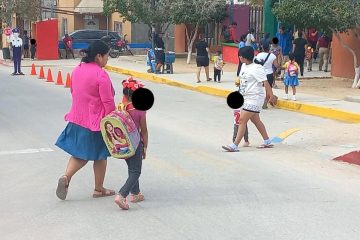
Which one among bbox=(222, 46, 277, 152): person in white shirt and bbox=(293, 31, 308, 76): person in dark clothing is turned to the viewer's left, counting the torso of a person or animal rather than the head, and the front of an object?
the person in white shirt

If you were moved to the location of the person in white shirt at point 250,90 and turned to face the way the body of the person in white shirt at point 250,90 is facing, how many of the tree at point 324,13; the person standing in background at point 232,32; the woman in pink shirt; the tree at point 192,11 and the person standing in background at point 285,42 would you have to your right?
4

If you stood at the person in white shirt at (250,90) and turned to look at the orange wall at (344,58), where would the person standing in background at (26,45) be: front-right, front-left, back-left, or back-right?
front-left

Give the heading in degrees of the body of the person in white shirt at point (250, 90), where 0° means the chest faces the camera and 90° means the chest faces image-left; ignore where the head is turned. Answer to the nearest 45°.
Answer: approximately 90°

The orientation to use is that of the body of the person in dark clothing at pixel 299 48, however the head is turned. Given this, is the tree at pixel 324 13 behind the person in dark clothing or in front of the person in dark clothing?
behind

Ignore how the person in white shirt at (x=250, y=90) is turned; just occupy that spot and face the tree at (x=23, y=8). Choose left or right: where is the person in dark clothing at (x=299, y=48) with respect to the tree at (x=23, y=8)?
right

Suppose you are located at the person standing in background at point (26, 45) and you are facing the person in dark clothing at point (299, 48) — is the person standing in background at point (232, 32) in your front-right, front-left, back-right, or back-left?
front-left

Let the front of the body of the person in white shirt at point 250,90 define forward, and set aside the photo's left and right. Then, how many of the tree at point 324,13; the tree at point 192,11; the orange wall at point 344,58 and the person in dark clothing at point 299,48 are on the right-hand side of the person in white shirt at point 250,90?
4
